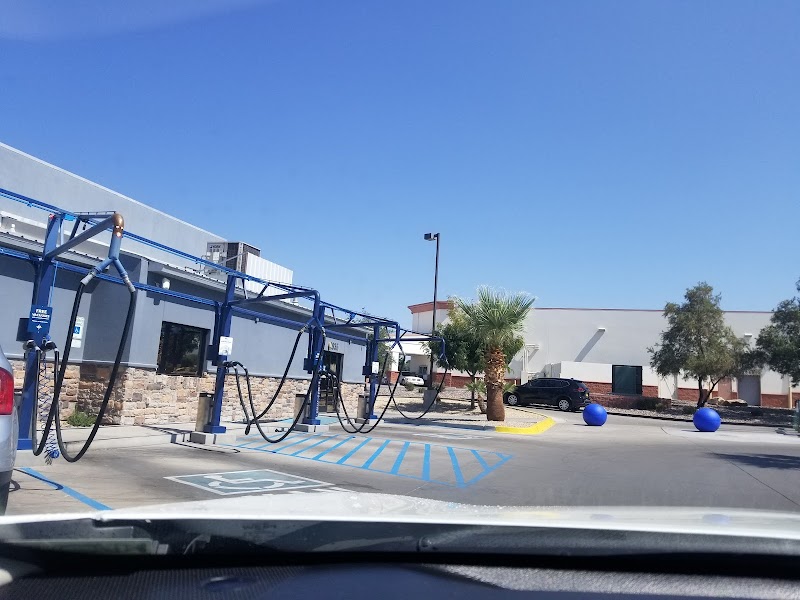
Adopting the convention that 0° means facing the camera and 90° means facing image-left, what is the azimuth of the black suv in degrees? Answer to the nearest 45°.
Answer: approximately 90°

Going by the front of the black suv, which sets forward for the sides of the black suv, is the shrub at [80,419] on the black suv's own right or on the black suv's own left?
on the black suv's own left

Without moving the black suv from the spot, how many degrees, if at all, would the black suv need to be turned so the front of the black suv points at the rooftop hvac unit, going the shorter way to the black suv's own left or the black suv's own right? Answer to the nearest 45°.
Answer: approximately 45° to the black suv's own left

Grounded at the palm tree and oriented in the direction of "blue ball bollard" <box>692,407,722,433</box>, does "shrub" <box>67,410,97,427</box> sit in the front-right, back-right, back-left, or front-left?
back-right

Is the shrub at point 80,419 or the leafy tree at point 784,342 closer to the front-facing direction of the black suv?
the shrub

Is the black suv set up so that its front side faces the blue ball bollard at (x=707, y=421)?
no

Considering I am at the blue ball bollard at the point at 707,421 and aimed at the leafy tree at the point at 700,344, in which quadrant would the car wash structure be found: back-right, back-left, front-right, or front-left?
back-left

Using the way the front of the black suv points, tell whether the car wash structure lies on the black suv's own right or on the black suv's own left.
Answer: on the black suv's own left

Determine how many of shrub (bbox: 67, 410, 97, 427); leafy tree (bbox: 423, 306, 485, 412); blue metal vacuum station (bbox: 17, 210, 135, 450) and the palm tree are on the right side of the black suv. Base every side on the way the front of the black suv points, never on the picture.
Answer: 0

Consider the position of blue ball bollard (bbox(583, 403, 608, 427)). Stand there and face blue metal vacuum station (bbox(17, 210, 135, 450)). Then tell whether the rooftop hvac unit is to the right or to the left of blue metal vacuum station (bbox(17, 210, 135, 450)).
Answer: right

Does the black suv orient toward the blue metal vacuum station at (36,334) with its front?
no

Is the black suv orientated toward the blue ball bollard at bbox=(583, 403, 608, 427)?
no

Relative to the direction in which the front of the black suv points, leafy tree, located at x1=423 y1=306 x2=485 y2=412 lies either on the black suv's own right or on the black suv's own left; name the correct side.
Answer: on the black suv's own left

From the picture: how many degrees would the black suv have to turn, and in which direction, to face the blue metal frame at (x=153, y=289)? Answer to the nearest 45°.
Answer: approximately 90° to its left

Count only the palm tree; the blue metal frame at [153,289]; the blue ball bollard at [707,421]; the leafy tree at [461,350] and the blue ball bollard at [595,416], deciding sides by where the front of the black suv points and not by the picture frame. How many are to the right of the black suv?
0

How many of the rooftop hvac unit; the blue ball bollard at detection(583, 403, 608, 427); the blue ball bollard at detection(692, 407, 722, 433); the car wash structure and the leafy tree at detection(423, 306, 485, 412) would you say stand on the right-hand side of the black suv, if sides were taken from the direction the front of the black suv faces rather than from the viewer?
0

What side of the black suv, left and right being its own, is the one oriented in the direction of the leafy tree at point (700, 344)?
back
